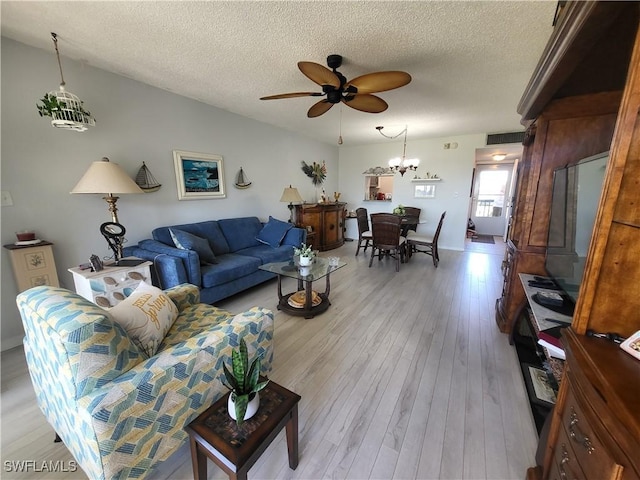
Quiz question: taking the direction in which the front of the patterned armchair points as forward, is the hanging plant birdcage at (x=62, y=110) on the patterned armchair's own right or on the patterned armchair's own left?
on the patterned armchair's own left

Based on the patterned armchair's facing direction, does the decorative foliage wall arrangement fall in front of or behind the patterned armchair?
in front

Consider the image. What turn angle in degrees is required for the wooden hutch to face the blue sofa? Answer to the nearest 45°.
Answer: approximately 45° to its right

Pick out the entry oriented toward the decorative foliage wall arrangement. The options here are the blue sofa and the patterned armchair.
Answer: the patterned armchair

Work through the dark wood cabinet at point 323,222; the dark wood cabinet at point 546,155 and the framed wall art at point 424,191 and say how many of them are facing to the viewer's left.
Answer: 1

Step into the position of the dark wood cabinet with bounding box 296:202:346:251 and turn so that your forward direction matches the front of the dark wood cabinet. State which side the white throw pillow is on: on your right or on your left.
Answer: on your right

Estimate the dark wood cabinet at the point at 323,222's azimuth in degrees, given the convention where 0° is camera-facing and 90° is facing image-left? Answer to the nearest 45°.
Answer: approximately 315°

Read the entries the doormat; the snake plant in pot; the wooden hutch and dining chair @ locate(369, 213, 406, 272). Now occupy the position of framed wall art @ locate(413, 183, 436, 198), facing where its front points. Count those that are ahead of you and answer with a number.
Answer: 3

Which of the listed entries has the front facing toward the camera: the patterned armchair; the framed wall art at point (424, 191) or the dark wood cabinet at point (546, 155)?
the framed wall art

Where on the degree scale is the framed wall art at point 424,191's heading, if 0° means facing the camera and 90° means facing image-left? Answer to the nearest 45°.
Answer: approximately 0°

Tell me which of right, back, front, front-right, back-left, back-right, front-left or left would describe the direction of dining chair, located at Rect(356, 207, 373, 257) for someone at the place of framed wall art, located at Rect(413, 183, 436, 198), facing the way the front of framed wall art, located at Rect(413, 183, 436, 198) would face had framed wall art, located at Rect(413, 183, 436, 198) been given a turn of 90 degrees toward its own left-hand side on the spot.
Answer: back-right

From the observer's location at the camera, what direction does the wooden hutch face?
facing the viewer and to the left of the viewer

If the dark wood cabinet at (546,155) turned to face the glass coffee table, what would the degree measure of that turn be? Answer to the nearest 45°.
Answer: approximately 45° to its left

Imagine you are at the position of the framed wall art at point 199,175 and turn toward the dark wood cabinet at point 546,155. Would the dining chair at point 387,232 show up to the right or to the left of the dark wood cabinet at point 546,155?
left

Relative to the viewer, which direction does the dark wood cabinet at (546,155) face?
to the viewer's left

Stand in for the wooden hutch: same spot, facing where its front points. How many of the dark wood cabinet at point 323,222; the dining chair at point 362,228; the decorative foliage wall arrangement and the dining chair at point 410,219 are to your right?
4

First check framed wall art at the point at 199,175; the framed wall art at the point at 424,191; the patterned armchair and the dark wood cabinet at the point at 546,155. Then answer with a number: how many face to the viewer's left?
1
